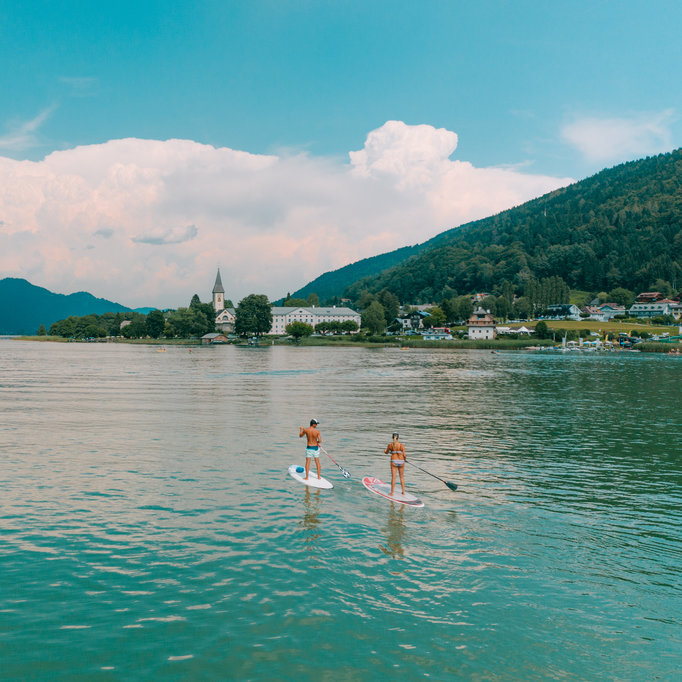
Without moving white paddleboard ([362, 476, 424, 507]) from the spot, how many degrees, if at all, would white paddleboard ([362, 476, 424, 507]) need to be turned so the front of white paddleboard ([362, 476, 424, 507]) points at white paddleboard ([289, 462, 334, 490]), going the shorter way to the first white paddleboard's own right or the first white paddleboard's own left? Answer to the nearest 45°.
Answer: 0° — it already faces it

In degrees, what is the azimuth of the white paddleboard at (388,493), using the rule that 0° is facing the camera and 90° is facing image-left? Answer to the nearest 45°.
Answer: approximately 135°
